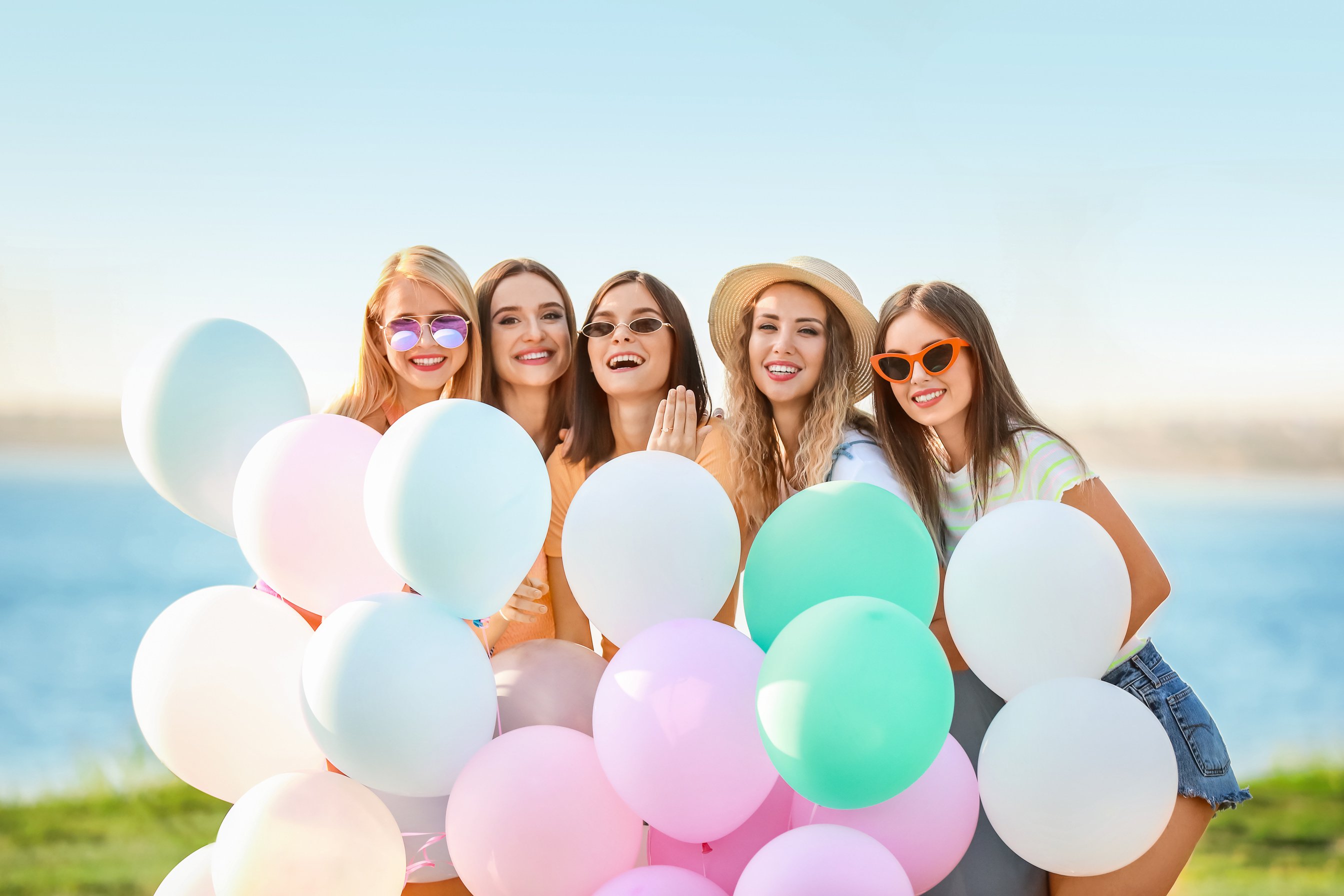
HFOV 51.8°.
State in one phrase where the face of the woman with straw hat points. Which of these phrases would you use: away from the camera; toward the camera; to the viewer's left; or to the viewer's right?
toward the camera

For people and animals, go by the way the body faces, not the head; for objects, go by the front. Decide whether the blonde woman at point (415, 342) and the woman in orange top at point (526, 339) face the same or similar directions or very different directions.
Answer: same or similar directions

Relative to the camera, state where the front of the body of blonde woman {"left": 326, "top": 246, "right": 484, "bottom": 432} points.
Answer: toward the camera

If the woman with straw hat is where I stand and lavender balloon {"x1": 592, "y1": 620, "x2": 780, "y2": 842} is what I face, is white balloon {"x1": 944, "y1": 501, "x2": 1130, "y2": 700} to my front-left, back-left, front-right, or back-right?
front-left

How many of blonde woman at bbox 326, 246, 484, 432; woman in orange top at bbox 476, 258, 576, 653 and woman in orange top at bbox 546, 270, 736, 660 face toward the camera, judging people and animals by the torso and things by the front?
3

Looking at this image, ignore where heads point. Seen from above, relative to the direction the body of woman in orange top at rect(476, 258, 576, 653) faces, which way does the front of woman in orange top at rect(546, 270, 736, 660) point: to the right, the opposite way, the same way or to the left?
the same way

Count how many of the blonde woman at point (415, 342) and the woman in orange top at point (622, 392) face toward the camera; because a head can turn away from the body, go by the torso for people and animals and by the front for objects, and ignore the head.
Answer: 2

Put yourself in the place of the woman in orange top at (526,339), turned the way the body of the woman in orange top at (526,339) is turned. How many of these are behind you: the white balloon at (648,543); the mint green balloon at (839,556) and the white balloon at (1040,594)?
0

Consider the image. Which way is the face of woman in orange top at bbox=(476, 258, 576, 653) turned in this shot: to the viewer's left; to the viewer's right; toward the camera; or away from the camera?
toward the camera

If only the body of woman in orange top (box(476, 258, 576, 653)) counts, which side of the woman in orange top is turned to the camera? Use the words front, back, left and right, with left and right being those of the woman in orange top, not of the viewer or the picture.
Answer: front

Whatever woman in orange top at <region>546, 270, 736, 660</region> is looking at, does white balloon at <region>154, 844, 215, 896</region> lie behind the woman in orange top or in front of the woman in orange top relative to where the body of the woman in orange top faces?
in front
